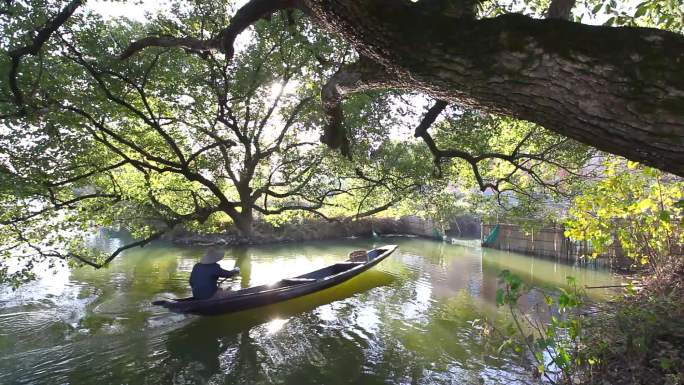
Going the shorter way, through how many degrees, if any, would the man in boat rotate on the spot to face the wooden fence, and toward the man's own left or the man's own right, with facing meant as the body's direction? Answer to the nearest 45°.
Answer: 0° — they already face it

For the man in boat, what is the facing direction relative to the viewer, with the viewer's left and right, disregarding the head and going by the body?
facing away from the viewer and to the right of the viewer
